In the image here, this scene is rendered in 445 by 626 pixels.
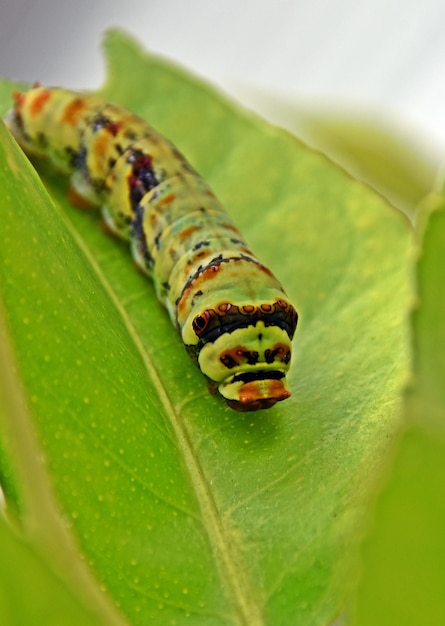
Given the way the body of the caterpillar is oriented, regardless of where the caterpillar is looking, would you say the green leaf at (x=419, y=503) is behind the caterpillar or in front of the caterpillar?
in front

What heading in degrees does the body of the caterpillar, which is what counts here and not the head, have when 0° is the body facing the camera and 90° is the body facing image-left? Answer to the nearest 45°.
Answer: approximately 315°

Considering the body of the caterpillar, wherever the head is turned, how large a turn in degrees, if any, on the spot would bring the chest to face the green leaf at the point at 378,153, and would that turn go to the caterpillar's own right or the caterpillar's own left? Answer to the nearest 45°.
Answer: approximately 90° to the caterpillar's own left

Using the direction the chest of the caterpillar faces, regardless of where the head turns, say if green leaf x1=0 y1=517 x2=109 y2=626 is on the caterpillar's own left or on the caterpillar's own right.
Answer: on the caterpillar's own right
